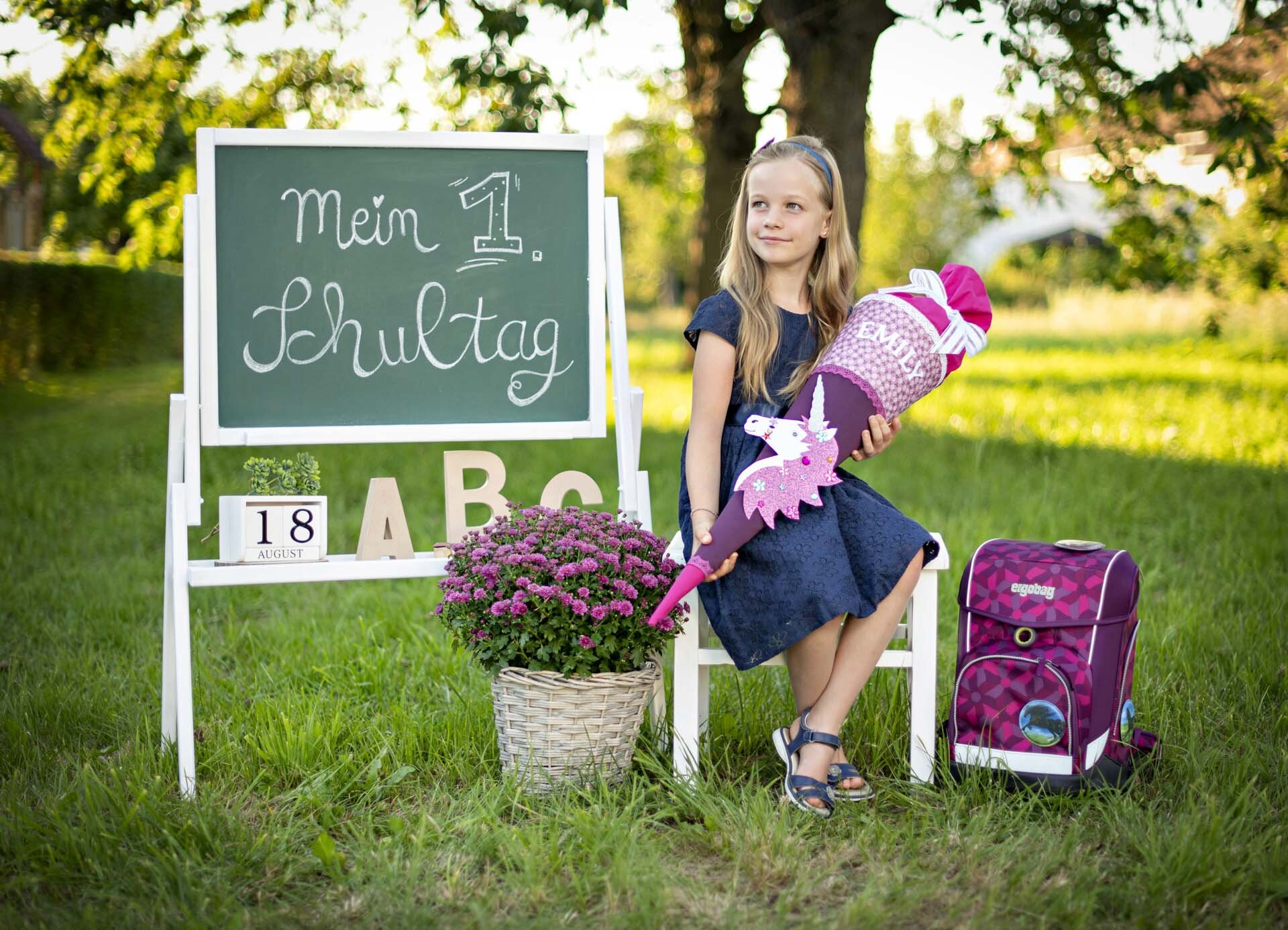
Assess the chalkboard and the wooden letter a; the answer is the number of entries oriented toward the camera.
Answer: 2

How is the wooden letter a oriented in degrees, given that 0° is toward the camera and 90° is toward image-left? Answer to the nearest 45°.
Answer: approximately 0°

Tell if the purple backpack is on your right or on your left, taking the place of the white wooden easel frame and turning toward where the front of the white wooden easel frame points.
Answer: on your left

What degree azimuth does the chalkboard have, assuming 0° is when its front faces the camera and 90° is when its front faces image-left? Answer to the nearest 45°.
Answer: approximately 0°
